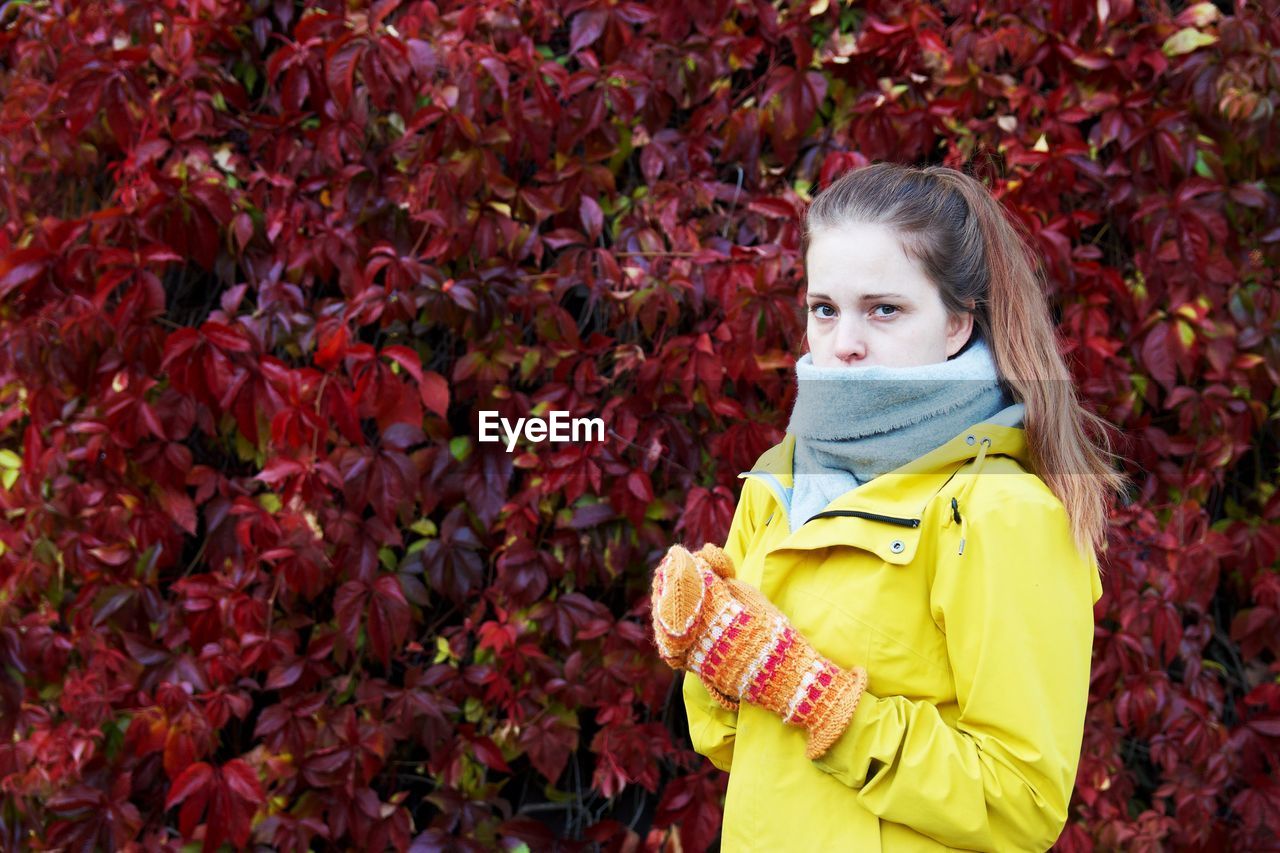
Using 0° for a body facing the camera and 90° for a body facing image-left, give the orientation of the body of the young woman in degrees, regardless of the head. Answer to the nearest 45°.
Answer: approximately 45°

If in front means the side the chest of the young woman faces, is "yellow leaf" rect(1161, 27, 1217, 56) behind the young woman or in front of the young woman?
behind
